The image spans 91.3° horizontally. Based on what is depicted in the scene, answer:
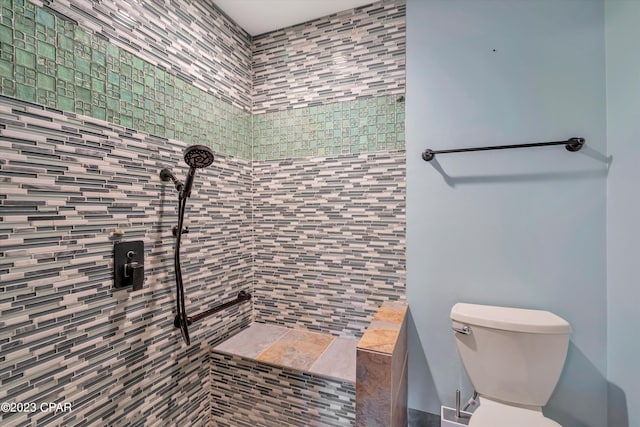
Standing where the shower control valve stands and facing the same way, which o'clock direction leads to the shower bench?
The shower bench is roughly at 11 o'clock from the shower control valve.

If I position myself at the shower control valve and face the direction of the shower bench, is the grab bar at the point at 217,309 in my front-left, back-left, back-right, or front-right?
front-left

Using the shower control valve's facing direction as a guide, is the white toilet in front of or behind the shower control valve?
in front

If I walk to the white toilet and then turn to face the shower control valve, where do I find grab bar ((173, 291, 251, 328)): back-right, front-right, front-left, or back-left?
front-right

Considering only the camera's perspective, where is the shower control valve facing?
facing the viewer and to the right of the viewer
